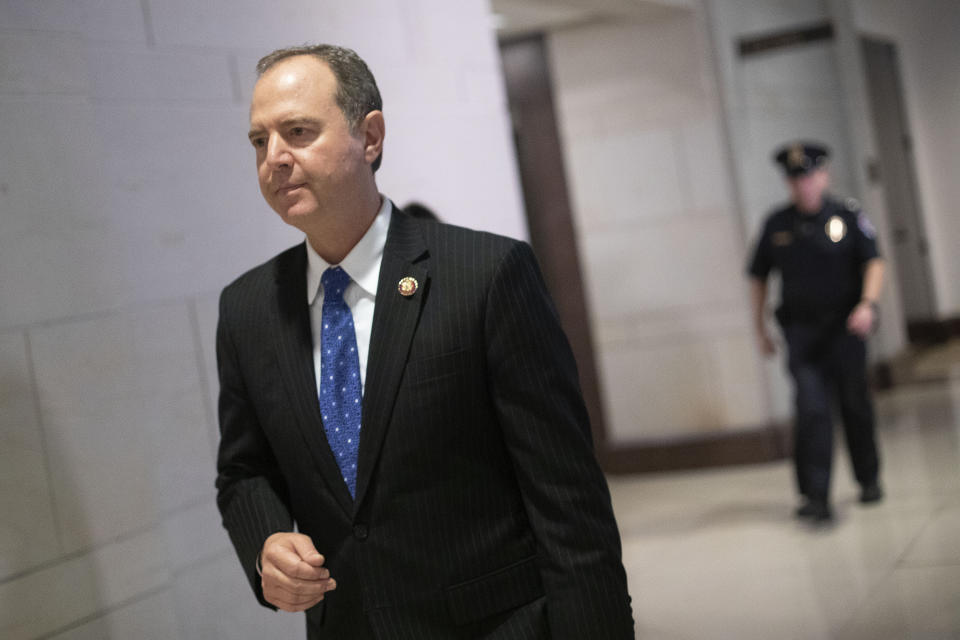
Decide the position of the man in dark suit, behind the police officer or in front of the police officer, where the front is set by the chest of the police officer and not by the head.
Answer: in front

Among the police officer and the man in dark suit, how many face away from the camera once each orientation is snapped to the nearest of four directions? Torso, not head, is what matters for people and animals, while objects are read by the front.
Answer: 0

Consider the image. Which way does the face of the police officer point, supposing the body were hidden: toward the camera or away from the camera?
toward the camera

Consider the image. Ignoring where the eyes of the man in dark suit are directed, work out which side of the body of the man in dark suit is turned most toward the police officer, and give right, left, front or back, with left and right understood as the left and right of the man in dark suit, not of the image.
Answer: back

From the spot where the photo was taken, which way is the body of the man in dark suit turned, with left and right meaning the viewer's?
facing the viewer and to the left of the viewer

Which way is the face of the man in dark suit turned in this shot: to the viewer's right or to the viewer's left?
to the viewer's left

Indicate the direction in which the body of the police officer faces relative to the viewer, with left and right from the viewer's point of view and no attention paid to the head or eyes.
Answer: facing the viewer
